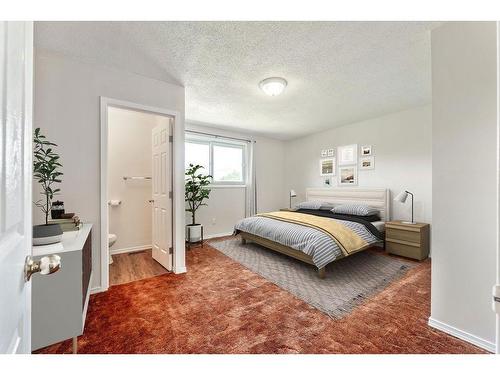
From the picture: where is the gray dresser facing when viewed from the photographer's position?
facing to the right of the viewer

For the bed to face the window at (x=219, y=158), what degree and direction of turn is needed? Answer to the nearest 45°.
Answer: approximately 90° to its right

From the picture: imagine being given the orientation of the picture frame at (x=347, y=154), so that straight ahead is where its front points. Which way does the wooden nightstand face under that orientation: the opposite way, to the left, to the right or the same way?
the same way

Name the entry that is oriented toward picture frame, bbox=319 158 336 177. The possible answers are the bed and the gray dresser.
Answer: the gray dresser

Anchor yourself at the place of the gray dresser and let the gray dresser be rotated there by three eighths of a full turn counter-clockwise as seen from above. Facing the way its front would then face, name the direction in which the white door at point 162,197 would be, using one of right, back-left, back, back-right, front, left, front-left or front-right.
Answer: right

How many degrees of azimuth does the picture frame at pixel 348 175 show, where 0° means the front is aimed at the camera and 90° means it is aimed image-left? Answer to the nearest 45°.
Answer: approximately 45°

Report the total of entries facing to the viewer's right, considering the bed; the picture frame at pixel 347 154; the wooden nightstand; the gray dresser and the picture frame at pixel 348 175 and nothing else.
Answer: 1

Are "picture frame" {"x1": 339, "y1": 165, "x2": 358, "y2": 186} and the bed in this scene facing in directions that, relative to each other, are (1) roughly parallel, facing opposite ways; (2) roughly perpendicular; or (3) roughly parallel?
roughly parallel

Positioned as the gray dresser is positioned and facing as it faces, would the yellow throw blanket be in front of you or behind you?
in front

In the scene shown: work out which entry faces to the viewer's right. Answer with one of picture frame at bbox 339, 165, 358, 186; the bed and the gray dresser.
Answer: the gray dresser

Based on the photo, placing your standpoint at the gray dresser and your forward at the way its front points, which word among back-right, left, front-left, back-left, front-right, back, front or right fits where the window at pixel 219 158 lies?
front-left

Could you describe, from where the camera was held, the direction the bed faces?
facing the viewer and to the left of the viewer

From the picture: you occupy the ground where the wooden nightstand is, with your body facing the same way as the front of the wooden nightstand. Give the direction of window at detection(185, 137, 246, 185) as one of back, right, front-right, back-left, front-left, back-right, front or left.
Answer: front-right
